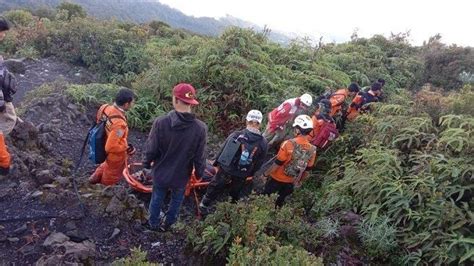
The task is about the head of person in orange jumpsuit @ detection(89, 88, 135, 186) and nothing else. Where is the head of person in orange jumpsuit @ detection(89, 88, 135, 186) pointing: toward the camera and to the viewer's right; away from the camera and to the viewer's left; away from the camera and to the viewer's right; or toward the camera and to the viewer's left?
away from the camera and to the viewer's right

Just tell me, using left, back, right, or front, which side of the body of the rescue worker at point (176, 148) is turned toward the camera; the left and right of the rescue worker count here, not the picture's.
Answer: back

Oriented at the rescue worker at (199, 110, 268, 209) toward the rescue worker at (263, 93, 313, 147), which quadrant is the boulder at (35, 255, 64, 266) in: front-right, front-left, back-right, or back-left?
back-left

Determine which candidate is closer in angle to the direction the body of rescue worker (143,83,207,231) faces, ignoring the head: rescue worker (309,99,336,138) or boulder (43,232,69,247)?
the rescue worker

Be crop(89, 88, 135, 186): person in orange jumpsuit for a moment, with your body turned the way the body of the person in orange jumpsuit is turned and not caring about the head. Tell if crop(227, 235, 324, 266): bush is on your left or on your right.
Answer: on your right

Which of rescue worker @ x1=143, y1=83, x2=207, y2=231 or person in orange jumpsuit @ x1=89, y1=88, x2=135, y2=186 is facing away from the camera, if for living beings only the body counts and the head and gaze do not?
the rescue worker

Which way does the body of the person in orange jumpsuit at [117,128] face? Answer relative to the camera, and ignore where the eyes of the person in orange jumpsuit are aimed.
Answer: to the viewer's right
